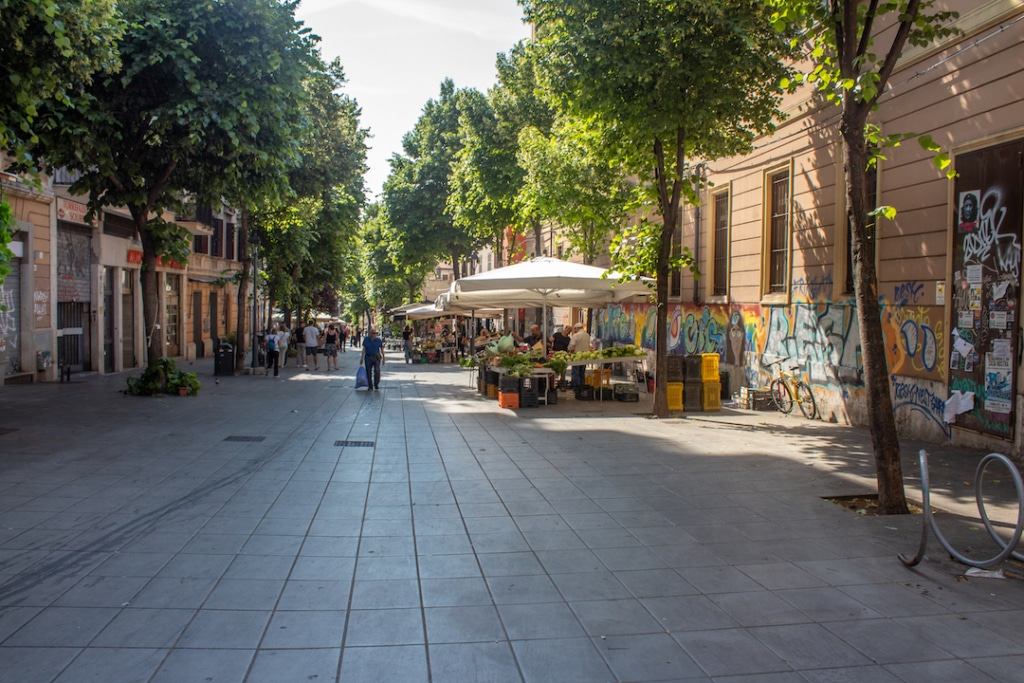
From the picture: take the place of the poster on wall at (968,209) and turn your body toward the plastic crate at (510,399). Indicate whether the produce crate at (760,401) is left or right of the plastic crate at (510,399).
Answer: right

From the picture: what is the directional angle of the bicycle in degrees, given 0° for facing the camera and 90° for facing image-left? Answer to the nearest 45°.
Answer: approximately 135°

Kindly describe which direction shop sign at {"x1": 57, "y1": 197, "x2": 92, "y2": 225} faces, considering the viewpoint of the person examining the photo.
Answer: facing the viewer and to the right of the viewer

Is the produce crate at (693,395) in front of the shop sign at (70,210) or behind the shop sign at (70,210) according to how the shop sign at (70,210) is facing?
in front

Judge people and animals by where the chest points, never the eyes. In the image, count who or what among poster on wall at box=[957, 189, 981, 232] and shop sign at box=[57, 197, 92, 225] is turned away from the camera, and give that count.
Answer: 0

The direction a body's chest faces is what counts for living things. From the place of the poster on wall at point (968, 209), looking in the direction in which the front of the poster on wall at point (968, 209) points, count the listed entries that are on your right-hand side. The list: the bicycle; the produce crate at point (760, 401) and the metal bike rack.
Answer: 2

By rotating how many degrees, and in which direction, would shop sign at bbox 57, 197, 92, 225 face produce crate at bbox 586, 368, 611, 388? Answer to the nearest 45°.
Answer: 0° — it already faces it

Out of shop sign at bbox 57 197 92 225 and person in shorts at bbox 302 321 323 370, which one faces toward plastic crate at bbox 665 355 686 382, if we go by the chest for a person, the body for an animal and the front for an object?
the shop sign
